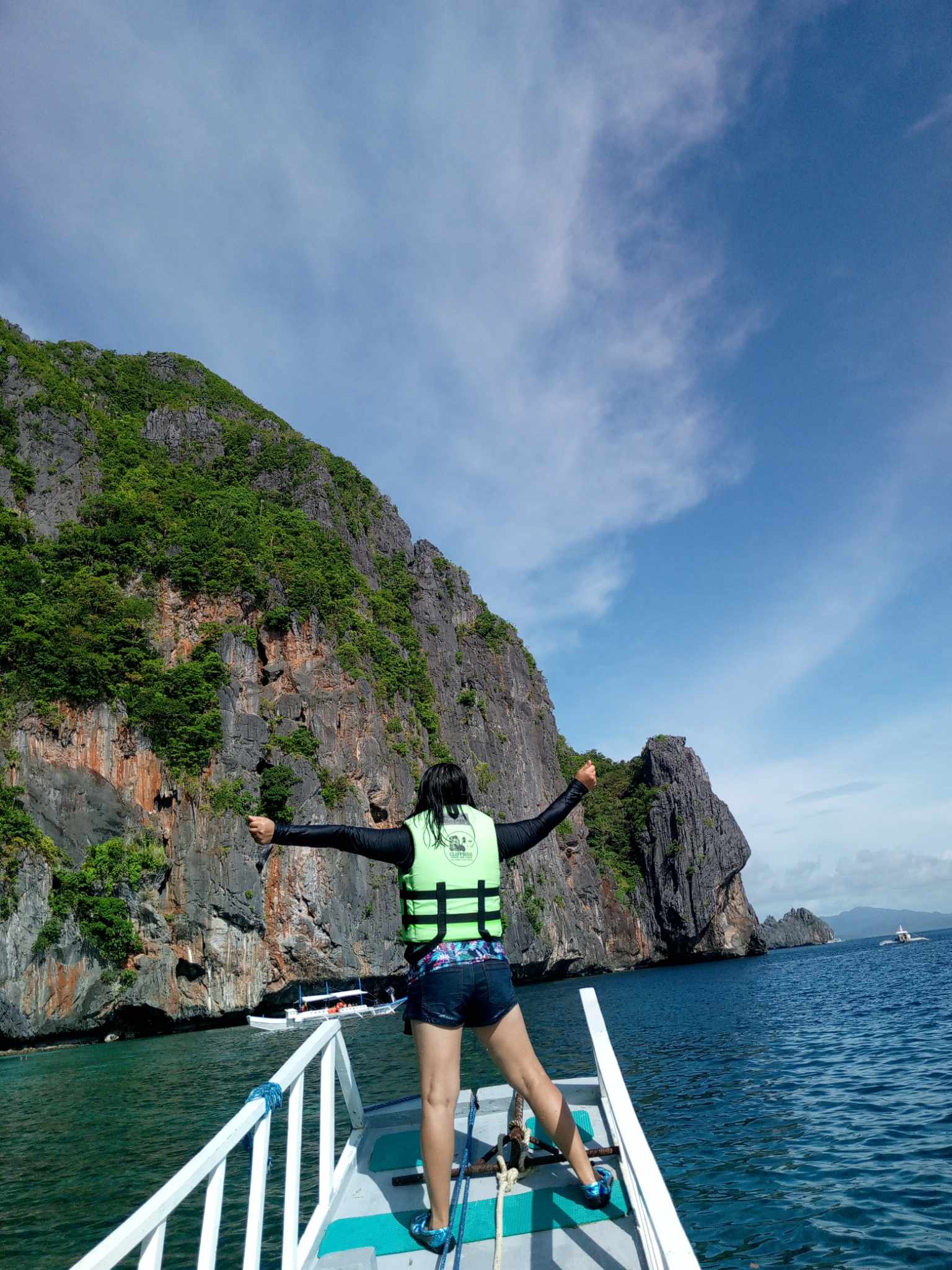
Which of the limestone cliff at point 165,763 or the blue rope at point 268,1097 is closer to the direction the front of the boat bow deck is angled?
the limestone cliff

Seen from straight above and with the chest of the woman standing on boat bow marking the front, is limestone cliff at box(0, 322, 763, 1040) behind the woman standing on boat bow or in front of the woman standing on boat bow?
in front

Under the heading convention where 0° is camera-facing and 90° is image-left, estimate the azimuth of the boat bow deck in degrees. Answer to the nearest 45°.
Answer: approximately 180°

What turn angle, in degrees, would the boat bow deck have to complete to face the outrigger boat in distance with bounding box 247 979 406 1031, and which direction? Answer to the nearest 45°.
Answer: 0° — it already faces it

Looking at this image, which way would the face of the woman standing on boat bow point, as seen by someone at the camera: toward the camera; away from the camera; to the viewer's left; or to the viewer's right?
away from the camera

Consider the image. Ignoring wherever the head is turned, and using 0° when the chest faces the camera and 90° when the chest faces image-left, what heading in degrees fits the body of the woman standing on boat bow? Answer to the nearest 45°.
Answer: approximately 180°

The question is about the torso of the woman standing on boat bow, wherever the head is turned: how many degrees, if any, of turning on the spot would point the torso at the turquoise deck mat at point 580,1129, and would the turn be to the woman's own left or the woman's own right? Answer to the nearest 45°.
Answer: approximately 45° to the woman's own right
